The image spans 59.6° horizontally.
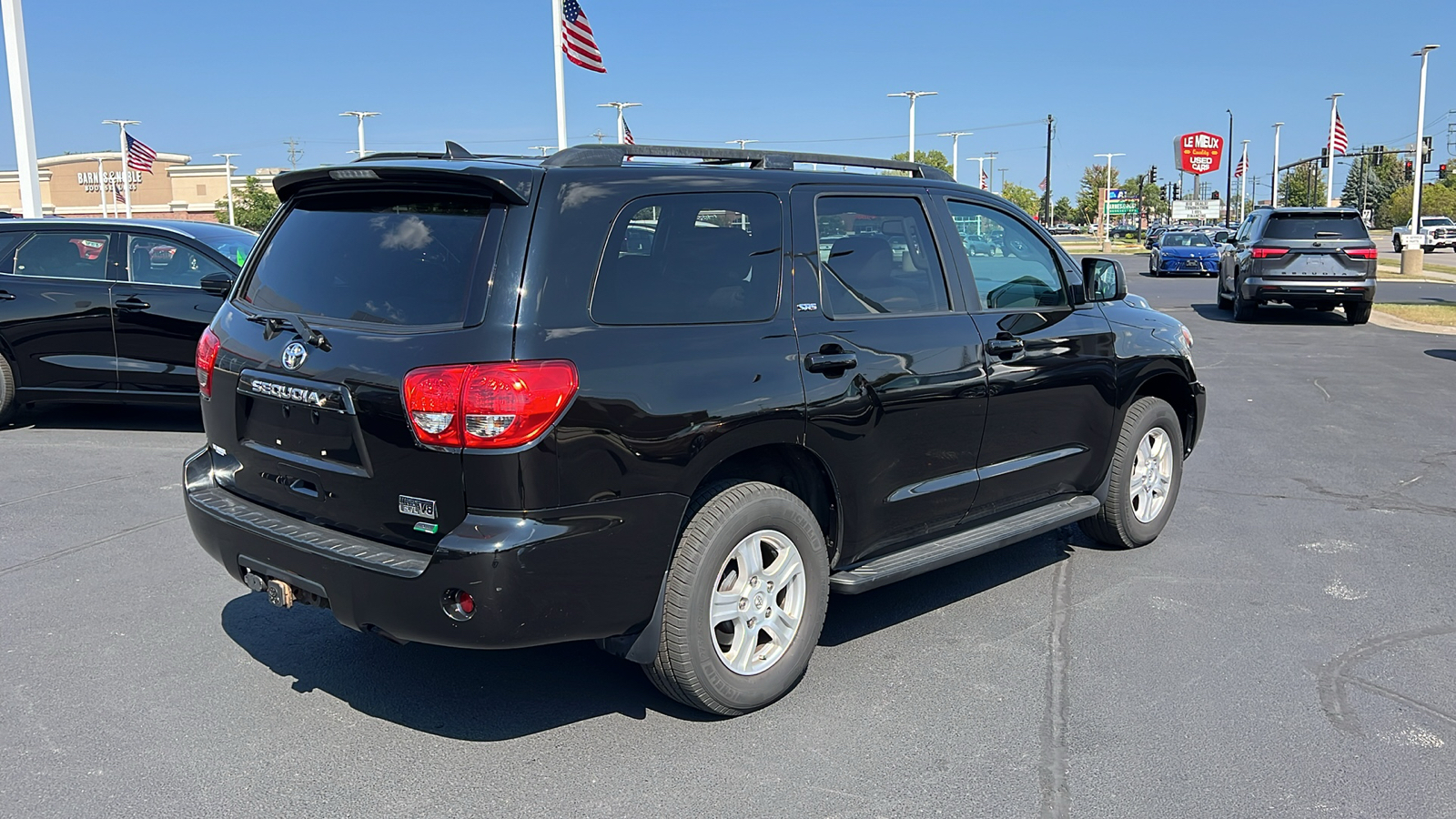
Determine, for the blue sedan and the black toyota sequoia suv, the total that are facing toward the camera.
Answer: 1

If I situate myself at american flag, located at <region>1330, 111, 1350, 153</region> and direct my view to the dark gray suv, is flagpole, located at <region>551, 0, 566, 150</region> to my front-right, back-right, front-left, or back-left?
front-right

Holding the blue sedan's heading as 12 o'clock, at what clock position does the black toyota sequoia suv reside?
The black toyota sequoia suv is roughly at 12 o'clock from the blue sedan.

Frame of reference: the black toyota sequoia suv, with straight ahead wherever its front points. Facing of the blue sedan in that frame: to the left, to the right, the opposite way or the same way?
the opposite way

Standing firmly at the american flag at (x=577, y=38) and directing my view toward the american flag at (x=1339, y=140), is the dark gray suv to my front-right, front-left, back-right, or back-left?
front-right

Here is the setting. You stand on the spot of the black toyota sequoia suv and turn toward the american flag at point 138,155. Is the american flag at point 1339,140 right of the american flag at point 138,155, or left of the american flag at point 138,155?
right

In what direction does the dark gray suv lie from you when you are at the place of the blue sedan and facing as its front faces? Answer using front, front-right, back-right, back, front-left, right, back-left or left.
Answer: front

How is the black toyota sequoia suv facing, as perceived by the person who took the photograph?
facing away from the viewer and to the right of the viewer

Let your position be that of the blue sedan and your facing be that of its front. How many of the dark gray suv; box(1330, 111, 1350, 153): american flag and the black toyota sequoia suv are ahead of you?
2

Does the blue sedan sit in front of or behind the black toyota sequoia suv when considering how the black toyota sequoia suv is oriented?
in front

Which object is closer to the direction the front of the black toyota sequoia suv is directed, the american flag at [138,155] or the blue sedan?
the blue sedan

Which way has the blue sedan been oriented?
toward the camera

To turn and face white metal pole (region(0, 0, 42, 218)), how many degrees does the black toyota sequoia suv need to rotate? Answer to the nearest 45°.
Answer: approximately 90° to its left

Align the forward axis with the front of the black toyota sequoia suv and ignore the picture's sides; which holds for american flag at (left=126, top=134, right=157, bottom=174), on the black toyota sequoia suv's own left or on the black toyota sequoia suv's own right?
on the black toyota sequoia suv's own left

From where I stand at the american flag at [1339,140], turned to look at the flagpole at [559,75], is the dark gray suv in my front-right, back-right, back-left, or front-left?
front-left

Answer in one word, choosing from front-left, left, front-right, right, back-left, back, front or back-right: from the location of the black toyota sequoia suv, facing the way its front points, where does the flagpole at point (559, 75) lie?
front-left

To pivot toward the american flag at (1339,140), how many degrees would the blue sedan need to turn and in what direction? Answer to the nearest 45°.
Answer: approximately 180°

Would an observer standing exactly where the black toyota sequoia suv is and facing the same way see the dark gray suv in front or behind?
in front

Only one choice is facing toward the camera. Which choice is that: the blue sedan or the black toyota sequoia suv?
the blue sedan
